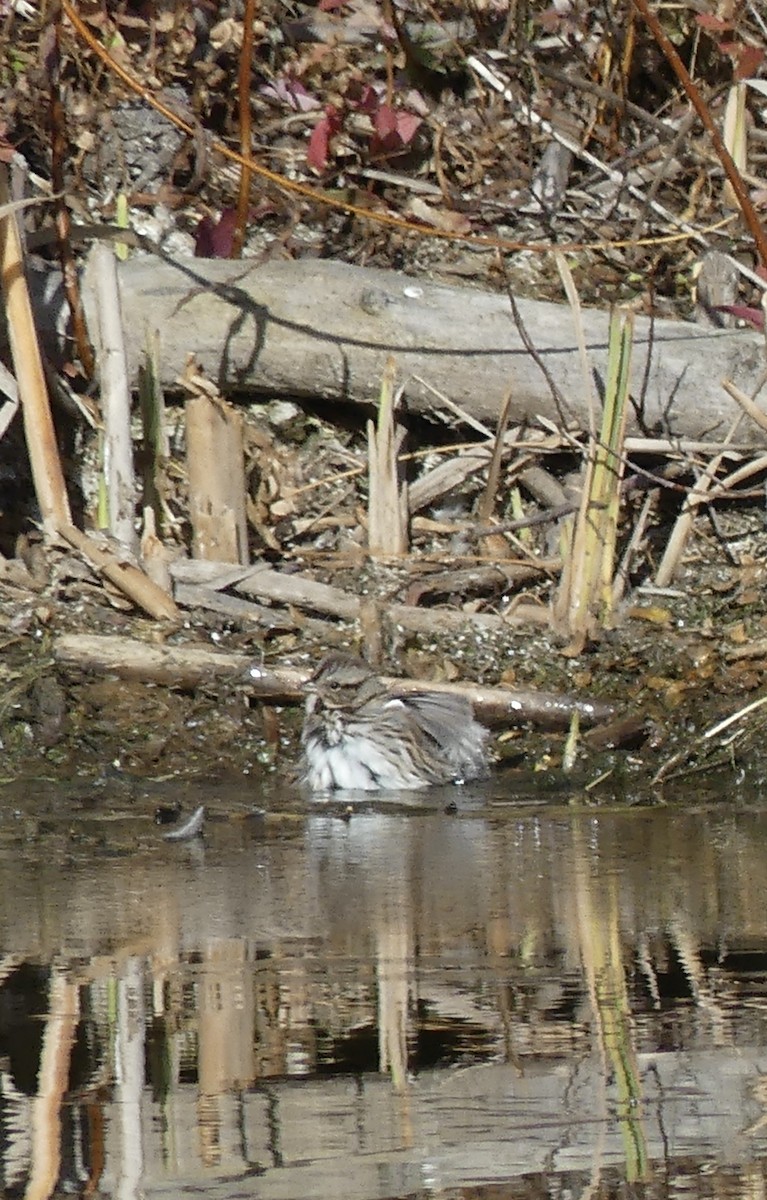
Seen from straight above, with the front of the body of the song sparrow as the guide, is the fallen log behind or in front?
behind

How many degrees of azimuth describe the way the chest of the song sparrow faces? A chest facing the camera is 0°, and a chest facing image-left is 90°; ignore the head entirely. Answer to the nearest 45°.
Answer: approximately 45°

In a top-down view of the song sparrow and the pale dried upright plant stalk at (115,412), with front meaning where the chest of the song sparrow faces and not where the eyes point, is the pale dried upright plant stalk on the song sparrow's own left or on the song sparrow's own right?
on the song sparrow's own right

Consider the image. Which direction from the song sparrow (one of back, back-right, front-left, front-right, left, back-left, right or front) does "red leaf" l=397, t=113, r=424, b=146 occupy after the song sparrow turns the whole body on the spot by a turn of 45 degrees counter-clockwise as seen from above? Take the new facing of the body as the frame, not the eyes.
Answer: back
